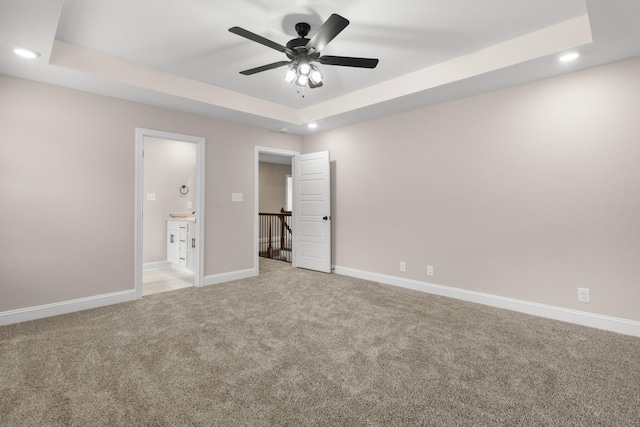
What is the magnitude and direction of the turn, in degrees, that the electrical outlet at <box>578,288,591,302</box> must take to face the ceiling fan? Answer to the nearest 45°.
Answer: approximately 45° to its right

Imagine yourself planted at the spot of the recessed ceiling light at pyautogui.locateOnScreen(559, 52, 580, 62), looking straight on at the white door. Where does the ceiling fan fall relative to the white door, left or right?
left

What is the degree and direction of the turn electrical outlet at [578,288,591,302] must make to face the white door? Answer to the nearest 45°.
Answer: approximately 90° to its right

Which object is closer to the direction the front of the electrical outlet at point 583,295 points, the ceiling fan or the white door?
the ceiling fan
